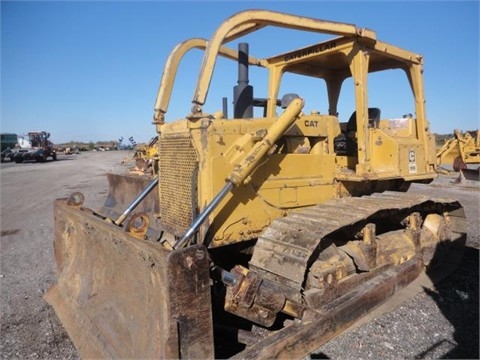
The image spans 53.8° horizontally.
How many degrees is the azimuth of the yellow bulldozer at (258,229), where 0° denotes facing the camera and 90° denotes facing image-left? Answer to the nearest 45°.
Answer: approximately 45°

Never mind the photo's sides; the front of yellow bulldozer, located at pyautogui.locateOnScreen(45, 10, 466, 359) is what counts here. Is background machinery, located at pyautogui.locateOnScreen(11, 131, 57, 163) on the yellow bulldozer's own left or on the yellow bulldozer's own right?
on the yellow bulldozer's own right

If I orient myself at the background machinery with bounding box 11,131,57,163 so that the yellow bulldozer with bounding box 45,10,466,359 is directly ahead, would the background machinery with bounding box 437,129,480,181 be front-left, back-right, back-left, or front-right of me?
front-left

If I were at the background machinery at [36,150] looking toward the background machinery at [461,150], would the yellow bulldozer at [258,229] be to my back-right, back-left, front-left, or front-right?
front-right

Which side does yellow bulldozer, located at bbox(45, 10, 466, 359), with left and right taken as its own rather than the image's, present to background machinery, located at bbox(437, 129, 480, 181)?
back
